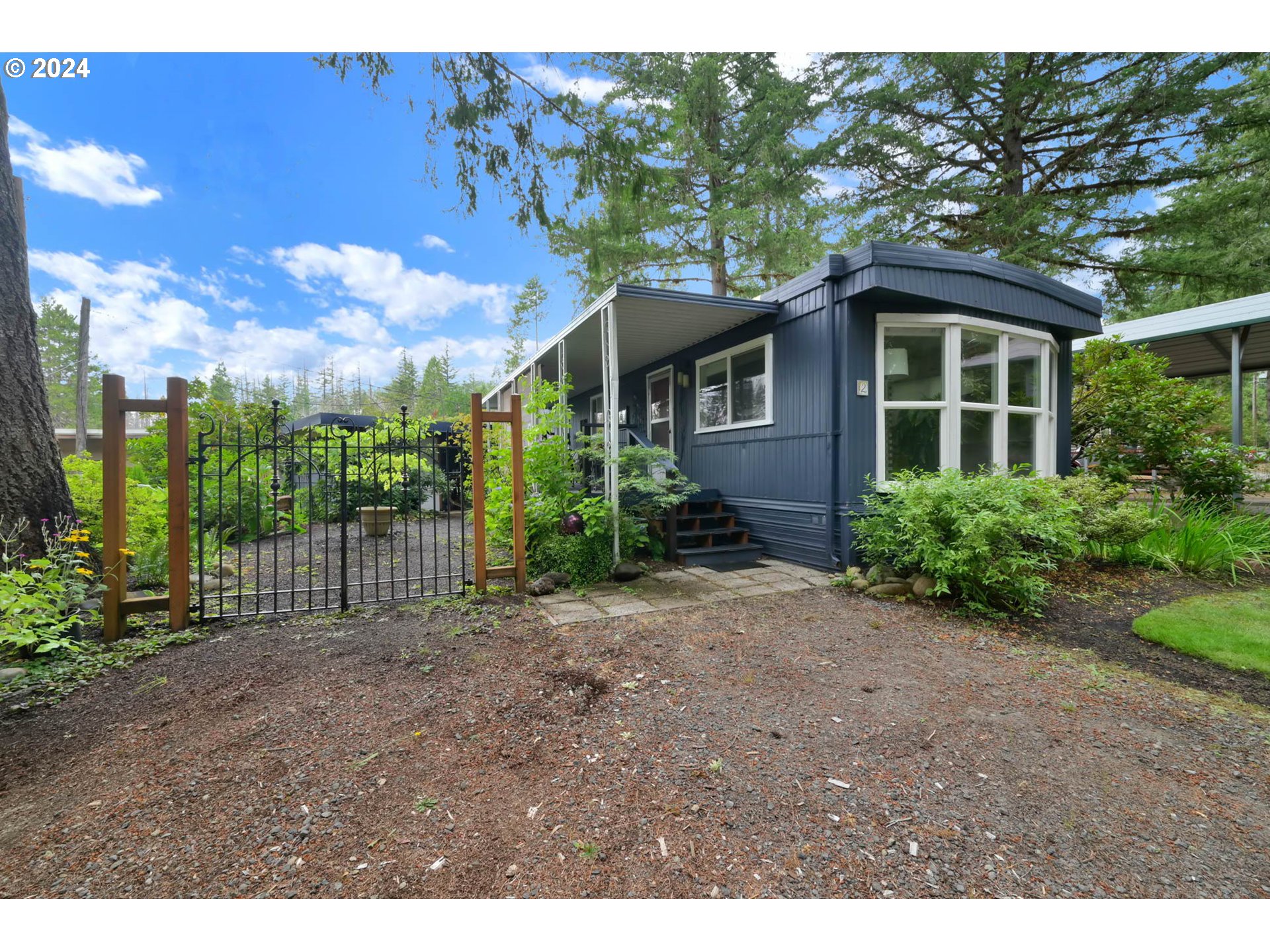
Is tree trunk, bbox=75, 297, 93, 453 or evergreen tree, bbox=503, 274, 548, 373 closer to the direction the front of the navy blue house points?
the tree trunk

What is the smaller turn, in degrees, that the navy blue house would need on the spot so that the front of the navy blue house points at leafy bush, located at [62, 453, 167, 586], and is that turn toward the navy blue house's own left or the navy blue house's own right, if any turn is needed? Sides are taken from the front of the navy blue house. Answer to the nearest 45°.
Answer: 0° — it already faces it

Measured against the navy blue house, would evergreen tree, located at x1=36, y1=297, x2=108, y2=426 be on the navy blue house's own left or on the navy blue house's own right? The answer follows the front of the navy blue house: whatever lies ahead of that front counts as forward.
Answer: on the navy blue house's own right

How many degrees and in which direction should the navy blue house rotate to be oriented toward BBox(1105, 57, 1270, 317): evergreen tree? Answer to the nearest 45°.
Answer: approximately 180°

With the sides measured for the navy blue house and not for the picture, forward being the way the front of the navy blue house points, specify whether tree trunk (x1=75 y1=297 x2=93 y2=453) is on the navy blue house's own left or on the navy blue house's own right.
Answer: on the navy blue house's own right

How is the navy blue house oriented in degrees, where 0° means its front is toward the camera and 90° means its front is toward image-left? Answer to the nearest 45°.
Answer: approximately 45°

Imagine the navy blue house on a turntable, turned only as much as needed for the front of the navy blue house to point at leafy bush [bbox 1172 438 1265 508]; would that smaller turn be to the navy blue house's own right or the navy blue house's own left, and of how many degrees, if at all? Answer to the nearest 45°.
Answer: approximately 180°

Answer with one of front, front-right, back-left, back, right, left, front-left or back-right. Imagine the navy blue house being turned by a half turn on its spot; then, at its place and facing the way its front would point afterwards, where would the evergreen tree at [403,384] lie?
left

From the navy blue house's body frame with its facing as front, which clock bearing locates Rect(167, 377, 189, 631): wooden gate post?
The wooden gate post is roughly at 12 o'clock from the navy blue house.

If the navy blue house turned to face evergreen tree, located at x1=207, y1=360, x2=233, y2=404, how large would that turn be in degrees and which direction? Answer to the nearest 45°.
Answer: approximately 90° to its right

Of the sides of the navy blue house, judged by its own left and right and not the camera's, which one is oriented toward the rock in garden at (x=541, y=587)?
front
